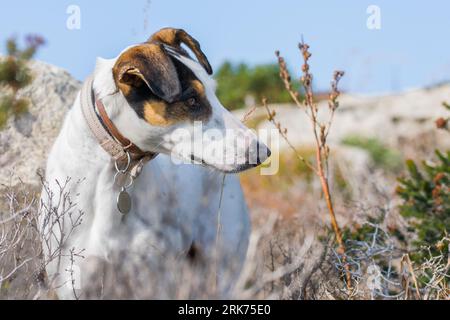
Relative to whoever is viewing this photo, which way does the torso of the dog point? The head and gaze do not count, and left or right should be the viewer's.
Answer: facing the viewer and to the left of the viewer

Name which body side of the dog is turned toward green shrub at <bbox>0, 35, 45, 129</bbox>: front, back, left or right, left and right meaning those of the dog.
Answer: right

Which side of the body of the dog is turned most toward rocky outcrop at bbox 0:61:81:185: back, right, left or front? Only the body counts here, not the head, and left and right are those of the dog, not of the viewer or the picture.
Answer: right

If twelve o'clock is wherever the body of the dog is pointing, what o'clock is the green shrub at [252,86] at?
The green shrub is roughly at 5 o'clock from the dog.
